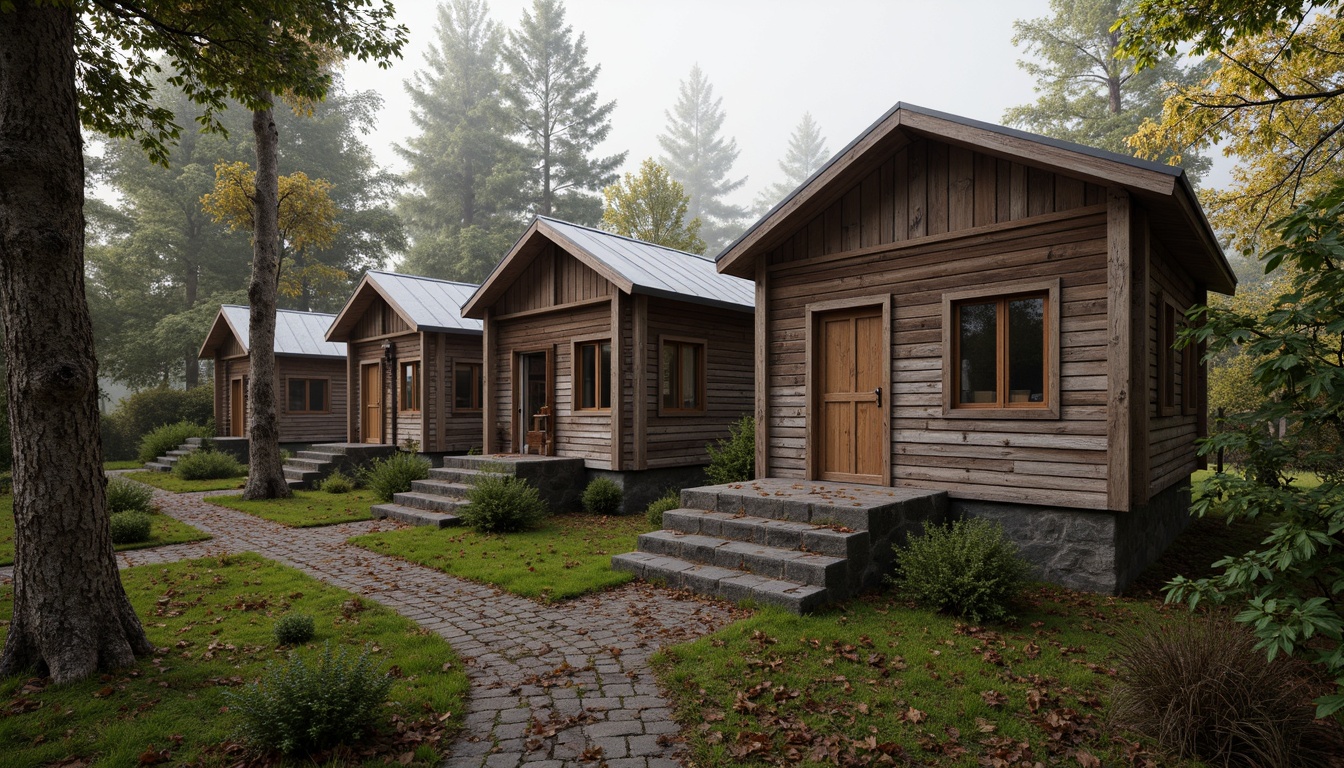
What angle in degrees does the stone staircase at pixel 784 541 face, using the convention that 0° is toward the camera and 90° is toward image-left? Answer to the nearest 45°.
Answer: approximately 45°

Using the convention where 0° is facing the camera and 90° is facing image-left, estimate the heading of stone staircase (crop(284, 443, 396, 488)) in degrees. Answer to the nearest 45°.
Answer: approximately 45°

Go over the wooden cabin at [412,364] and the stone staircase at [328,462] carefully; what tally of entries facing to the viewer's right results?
0

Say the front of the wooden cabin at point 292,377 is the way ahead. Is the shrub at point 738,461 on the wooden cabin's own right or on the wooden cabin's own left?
on the wooden cabin's own left

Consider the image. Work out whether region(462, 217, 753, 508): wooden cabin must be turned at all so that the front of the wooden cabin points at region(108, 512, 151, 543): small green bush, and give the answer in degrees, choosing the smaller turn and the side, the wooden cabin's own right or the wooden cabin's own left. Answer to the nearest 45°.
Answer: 0° — it already faces it

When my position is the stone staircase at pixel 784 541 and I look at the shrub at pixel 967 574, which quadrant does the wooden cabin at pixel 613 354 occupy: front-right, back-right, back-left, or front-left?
back-left

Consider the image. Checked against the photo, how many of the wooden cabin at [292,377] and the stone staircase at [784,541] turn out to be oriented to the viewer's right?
0

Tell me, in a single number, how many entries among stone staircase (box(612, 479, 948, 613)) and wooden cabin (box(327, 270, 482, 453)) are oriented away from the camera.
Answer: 0

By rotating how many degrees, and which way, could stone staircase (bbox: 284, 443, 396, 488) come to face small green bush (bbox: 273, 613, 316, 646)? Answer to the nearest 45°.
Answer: approximately 45° to its left

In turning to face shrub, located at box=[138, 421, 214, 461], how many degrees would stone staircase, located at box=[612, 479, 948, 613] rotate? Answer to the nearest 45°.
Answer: approximately 90° to its right

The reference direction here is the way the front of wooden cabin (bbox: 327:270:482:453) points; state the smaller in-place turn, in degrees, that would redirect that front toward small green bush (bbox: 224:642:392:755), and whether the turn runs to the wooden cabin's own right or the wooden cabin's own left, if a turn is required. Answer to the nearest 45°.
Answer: approximately 45° to the wooden cabin's own left
